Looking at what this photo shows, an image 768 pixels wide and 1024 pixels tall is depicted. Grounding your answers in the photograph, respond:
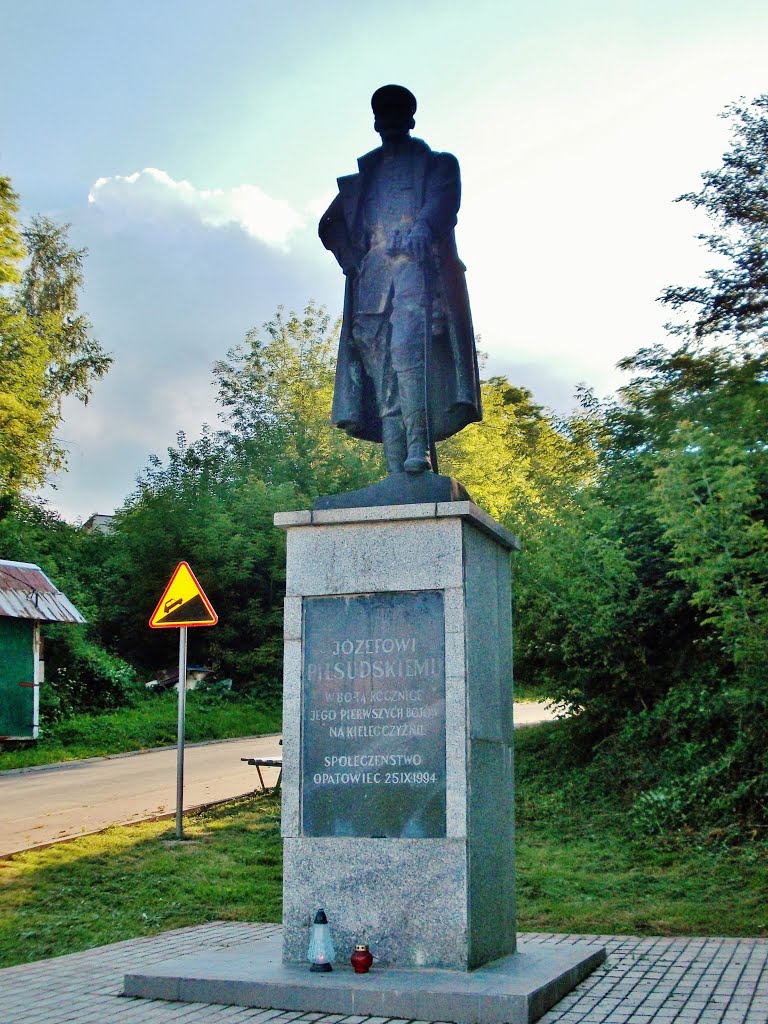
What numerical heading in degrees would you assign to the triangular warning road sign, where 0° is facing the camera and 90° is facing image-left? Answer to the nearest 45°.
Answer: approximately 0°

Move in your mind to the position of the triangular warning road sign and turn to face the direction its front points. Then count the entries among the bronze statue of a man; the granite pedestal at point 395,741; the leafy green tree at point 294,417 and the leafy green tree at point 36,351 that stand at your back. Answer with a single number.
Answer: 2

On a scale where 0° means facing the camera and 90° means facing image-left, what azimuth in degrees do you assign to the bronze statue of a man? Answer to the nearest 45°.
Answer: approximately 0°

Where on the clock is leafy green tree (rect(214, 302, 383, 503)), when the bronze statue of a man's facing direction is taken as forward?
The leafy green tree is roughly at 6 o'clock from the bronze statue of a man.

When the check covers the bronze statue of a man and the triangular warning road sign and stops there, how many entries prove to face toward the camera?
2

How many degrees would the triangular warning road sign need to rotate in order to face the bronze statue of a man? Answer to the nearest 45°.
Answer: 0° — it already faces it

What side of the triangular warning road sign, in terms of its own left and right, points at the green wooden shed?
back

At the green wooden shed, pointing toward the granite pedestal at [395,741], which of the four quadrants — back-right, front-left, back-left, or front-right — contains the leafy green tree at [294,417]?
back-left
